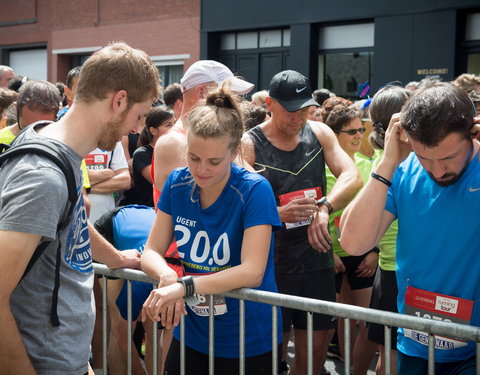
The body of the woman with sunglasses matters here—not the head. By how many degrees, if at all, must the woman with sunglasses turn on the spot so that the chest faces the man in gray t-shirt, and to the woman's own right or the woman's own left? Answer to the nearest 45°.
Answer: approximately 45° to the woman's own right

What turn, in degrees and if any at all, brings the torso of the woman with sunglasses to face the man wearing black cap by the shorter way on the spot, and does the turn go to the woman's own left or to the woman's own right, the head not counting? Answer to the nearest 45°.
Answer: approximately 45° to the woman's own right

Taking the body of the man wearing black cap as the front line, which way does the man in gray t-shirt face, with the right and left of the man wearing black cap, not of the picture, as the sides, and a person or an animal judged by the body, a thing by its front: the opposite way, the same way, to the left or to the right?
to the left

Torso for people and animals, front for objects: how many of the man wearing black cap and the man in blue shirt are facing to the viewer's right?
0

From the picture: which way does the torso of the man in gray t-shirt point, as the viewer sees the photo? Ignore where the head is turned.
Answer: to the viewer's right

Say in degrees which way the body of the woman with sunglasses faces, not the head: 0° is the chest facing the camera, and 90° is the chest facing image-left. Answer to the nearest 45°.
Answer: approximately 315°

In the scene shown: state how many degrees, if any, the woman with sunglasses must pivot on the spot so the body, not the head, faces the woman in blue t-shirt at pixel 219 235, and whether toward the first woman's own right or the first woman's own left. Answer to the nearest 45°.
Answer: approximately 45° to the first woman's own right

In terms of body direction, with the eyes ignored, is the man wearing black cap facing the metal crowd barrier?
yes

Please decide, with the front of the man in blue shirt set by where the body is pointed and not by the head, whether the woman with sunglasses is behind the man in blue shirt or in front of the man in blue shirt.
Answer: behind
